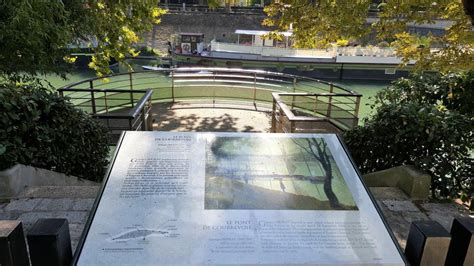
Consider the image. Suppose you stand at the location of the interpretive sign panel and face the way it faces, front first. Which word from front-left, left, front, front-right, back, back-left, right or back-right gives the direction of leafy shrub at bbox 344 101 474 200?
back-left

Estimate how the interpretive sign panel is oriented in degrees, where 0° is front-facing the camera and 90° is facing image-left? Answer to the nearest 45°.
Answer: approximately 0°

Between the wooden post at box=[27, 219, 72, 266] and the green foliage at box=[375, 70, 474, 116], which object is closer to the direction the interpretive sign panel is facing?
the wooden post

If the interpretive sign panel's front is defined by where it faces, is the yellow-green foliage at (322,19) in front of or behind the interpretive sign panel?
behind

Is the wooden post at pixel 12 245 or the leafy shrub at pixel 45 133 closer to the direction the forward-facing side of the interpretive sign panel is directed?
the wooden post

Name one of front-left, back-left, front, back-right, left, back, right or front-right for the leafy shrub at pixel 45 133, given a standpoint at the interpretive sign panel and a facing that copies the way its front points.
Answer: back-right

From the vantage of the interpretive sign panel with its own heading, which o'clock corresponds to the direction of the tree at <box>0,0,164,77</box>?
The tree is roughly at 5 o'clock from the interpretive sign panel.

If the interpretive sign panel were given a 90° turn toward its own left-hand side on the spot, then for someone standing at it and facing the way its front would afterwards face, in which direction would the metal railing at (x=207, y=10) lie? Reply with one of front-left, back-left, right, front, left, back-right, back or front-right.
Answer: left

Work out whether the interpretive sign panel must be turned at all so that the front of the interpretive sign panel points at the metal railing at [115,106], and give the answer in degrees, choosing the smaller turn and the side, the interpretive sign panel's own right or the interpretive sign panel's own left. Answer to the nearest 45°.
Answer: approximately 135° to the interpretive sign panel's own right

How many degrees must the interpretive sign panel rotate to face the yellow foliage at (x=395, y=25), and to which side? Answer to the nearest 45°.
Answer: approximately 135° to its left

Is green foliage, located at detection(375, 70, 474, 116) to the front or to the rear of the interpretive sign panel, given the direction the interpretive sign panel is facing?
to the rear

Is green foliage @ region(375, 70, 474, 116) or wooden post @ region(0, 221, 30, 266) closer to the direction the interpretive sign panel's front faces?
the wooden post

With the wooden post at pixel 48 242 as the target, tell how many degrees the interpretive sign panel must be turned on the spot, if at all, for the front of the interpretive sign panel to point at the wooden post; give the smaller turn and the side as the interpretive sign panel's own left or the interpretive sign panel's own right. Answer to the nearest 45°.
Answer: approximately 45° to the interpretive sign panel's own right
